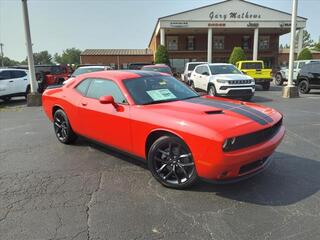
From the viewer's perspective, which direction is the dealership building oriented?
toward the camera

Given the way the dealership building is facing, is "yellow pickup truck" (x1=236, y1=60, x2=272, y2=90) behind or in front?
in front

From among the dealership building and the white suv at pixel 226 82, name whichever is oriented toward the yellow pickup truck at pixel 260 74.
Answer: the dealership building

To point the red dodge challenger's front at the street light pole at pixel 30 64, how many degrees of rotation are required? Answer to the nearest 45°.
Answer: approximately 180°

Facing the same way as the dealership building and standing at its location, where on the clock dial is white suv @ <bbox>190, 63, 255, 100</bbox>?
The white suv is roughly at 12 o'clock from the dealership building.

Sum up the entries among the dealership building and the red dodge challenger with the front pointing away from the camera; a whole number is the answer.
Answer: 0

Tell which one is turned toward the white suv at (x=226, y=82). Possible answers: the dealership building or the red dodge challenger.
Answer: the dealership building

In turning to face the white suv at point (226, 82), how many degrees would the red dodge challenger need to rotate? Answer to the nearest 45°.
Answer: approximately 135° to its left

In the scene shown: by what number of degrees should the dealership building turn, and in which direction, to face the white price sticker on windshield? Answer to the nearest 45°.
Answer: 0° — it already faces it

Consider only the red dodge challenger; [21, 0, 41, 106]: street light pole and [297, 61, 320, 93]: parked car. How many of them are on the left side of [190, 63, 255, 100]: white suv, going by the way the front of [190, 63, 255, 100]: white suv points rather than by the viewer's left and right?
1

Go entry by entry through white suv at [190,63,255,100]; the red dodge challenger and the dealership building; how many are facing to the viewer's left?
0

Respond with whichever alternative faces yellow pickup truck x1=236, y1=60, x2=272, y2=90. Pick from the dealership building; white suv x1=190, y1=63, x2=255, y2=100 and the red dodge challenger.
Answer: the dealership building

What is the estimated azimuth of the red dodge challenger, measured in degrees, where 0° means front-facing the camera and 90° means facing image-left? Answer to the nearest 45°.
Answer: approximately 315°

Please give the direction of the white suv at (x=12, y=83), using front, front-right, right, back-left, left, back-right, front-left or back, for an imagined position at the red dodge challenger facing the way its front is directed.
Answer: back

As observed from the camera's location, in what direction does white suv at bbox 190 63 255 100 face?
facing the viewer and to the right of the viewer

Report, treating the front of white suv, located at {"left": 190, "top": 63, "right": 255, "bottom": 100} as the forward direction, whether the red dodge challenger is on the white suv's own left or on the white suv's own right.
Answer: on the white suv's own right
